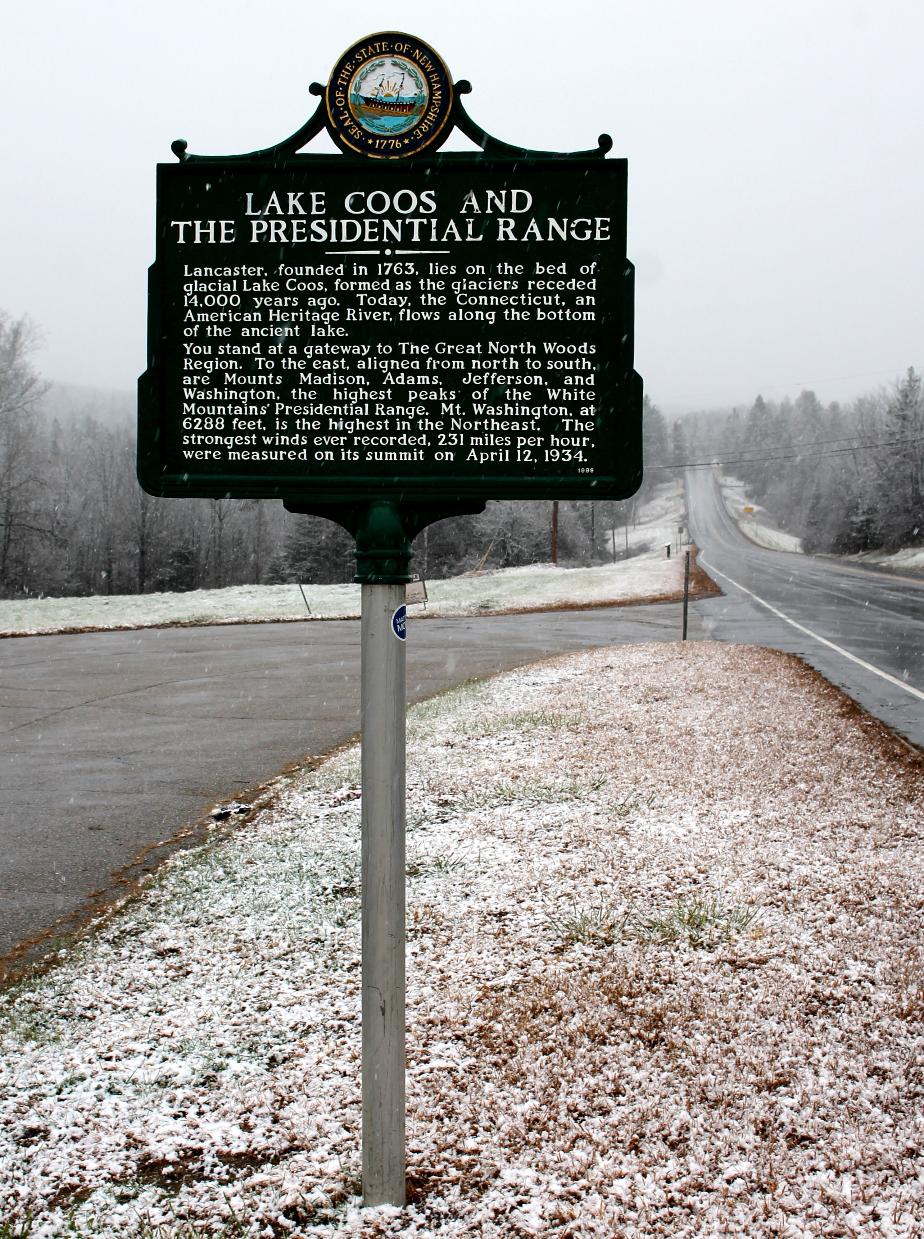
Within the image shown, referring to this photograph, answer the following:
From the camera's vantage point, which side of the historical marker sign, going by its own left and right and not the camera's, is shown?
front
